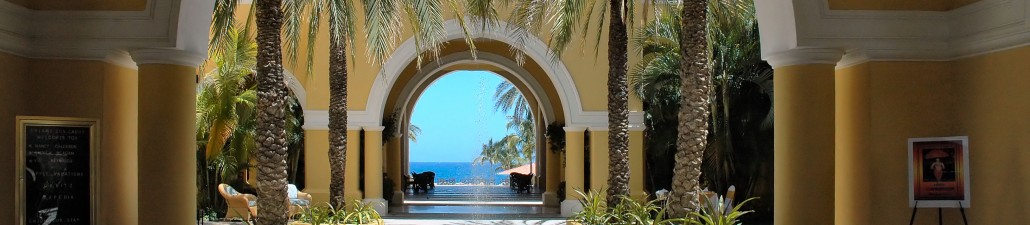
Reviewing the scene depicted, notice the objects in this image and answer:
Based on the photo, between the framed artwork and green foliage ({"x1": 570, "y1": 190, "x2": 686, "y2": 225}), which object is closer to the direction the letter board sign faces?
the framed artwork

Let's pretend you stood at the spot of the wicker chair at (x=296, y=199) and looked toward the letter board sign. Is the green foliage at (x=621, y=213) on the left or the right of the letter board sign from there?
left

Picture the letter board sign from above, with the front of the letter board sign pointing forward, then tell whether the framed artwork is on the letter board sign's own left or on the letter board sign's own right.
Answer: on the letter board sign's own left

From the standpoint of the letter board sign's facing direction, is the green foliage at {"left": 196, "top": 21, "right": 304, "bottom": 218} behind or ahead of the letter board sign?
behind

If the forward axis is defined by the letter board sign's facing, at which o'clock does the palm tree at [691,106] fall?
The palm tree is roughly at 9 o'clock from the letter board sign.

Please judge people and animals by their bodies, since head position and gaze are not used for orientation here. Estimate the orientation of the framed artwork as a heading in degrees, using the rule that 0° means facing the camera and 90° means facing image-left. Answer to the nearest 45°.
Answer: approximately 0°

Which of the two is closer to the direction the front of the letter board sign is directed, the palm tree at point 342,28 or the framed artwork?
the framed artwork

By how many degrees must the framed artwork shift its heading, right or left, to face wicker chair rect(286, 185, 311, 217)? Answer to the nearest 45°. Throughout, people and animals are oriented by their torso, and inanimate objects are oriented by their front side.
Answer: approximately 135° to its right

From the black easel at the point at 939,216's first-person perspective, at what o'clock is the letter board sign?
The letter board sign is roughly at 2 o'clock from the black easel.

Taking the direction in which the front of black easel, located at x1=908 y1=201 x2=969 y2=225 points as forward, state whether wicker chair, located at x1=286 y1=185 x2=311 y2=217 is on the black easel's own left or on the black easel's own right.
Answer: on the black easel's own right

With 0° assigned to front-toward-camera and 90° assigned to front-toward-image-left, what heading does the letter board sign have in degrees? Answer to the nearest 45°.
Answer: approximately 0°

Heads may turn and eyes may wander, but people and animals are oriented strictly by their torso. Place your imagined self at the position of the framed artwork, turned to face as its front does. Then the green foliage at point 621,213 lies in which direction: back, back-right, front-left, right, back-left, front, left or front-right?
back-right
